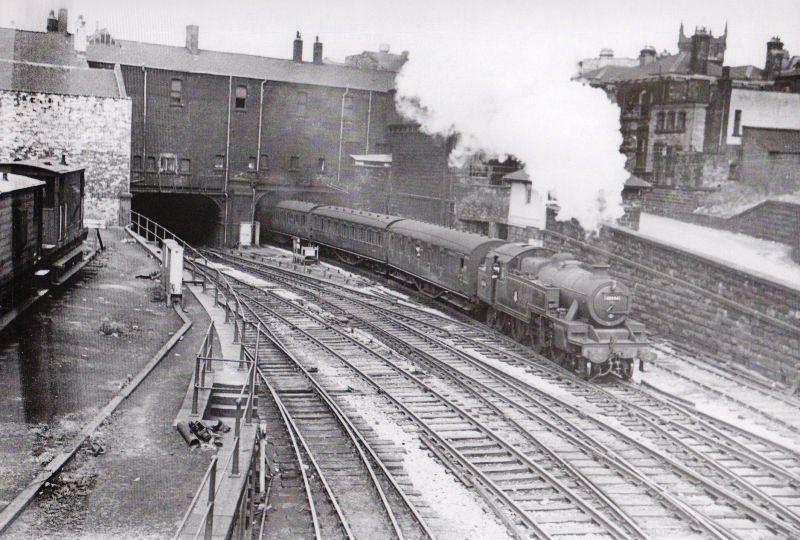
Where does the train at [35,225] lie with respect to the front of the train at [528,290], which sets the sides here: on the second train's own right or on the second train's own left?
on the second train's own right

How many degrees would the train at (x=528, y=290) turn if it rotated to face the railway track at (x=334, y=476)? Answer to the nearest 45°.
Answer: approximately 45° to its right

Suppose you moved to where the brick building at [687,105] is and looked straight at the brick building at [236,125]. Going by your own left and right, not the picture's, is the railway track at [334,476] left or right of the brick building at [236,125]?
left

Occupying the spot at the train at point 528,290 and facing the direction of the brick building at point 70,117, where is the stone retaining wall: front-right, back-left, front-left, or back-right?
back-right

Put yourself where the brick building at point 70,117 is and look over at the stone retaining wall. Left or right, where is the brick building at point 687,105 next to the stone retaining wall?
left

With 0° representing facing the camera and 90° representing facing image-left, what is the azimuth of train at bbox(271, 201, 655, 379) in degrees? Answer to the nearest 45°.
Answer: approximately 315°

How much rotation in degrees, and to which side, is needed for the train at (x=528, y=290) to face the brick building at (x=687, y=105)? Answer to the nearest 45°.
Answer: approximately 135° to its left

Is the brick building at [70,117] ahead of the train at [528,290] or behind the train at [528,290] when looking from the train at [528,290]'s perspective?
behind

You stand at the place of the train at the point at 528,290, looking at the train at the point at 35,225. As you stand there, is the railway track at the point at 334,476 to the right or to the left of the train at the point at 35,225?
left

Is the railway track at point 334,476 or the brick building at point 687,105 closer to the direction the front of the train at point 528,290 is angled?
the railway track

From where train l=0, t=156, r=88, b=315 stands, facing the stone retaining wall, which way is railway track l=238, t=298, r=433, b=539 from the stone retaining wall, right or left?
right
